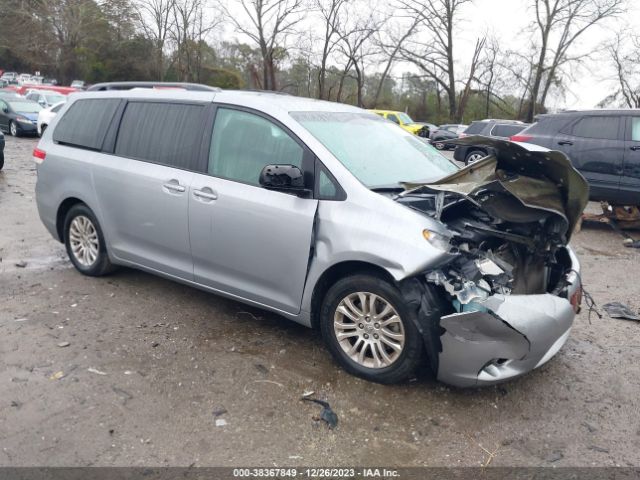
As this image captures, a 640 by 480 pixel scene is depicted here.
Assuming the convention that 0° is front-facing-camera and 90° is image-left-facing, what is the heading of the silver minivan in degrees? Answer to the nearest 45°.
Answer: approximately 315°

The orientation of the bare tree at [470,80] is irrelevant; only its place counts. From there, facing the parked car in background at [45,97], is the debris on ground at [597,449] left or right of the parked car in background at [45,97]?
left

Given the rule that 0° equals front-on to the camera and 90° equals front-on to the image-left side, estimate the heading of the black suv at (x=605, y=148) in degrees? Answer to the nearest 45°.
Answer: approximately 270°

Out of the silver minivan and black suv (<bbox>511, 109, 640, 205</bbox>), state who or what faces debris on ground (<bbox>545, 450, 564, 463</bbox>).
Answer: the silver minivan

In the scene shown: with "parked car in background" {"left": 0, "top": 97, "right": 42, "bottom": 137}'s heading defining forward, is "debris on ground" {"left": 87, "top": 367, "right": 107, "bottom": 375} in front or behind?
in front

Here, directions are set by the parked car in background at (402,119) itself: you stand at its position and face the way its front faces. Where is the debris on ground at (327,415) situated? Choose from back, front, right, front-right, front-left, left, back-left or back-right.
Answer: front-right

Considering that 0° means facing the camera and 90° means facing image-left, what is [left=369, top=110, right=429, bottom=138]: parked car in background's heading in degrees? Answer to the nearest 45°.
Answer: approximately 315°

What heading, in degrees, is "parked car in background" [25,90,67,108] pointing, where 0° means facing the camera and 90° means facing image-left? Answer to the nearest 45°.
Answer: approximately 315°
